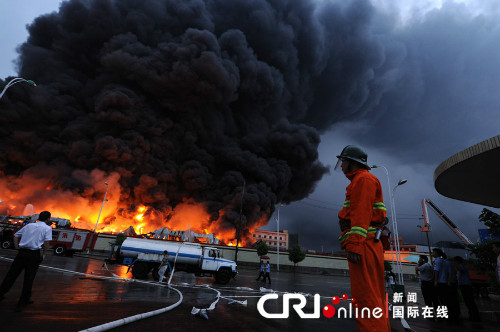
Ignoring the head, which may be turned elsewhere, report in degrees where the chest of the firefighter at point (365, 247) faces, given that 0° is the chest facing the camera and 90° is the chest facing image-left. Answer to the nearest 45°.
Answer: approximately 90°

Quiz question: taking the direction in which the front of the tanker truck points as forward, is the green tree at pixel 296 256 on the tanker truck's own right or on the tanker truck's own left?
on the tanker truck's own left

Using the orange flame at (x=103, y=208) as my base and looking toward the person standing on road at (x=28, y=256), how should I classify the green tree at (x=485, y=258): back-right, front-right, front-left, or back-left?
front-left

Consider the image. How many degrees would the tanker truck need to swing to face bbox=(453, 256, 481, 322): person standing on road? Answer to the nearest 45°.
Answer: approximately 45° to its right

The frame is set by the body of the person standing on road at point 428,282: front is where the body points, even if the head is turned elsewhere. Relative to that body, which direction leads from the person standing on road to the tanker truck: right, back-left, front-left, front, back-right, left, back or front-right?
front

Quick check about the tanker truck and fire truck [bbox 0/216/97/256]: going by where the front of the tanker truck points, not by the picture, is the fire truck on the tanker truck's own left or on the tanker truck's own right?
on the tanker truck's own left

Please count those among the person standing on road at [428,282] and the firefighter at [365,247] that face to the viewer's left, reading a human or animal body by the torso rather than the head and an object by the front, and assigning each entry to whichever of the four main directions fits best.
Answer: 2

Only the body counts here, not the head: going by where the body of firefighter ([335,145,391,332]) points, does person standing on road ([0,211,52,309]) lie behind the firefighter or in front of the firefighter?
in front

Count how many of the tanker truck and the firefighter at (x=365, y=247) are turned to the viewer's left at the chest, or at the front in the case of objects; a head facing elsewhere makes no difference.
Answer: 1

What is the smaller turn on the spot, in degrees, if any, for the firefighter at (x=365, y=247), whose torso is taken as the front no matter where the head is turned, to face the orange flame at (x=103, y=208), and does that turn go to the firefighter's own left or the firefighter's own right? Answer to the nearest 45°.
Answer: approximately 45° to the firefighter's own right

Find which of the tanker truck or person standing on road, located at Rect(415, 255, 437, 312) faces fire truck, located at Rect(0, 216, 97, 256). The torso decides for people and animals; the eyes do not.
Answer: the person standing on road

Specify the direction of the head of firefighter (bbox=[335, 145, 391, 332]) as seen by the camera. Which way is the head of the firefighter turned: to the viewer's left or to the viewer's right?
to the viewer's left

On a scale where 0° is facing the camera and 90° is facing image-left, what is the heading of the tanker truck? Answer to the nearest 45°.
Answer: approximately 270°
